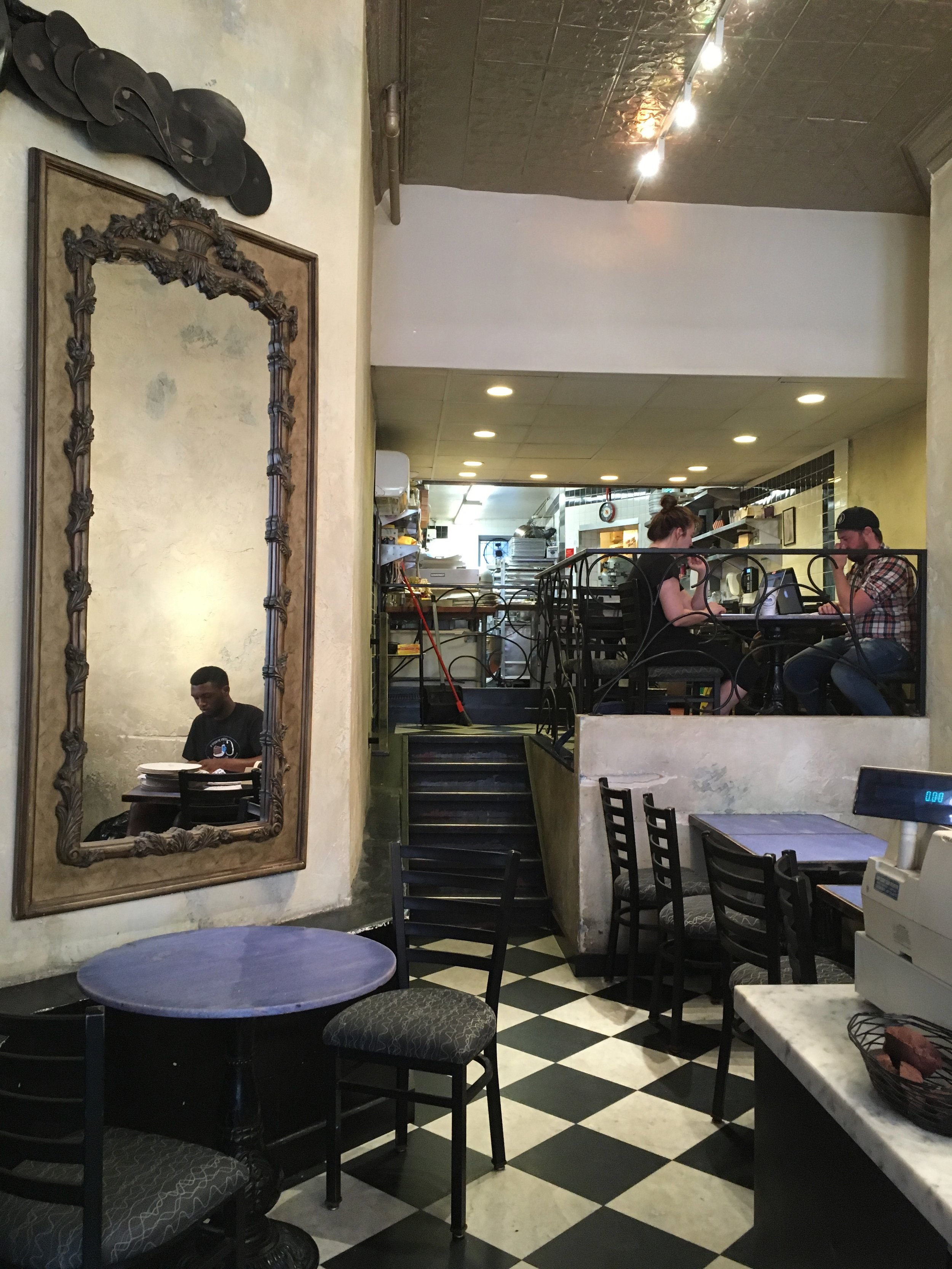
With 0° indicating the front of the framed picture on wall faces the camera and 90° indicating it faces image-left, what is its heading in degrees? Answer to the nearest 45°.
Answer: approximately 45°

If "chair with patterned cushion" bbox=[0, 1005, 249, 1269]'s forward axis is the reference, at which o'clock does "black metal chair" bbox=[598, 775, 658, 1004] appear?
The black metal chair is roughly at 12 o'clock from the chair with patterned cushion.

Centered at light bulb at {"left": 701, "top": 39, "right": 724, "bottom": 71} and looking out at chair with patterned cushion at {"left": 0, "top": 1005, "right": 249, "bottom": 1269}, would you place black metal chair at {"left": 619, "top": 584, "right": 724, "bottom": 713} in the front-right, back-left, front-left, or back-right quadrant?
back-right

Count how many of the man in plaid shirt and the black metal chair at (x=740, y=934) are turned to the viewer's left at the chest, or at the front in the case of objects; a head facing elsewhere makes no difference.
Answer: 1

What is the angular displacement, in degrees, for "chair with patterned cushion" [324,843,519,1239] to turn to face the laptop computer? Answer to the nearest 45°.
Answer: approximately 180°

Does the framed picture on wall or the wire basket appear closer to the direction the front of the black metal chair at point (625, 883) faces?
the framed picture on wall

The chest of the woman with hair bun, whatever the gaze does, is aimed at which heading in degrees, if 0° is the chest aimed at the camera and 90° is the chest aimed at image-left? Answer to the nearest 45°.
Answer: approximately 270°

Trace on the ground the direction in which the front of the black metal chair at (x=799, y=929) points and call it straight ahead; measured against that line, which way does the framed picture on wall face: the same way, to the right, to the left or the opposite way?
the opposite way
